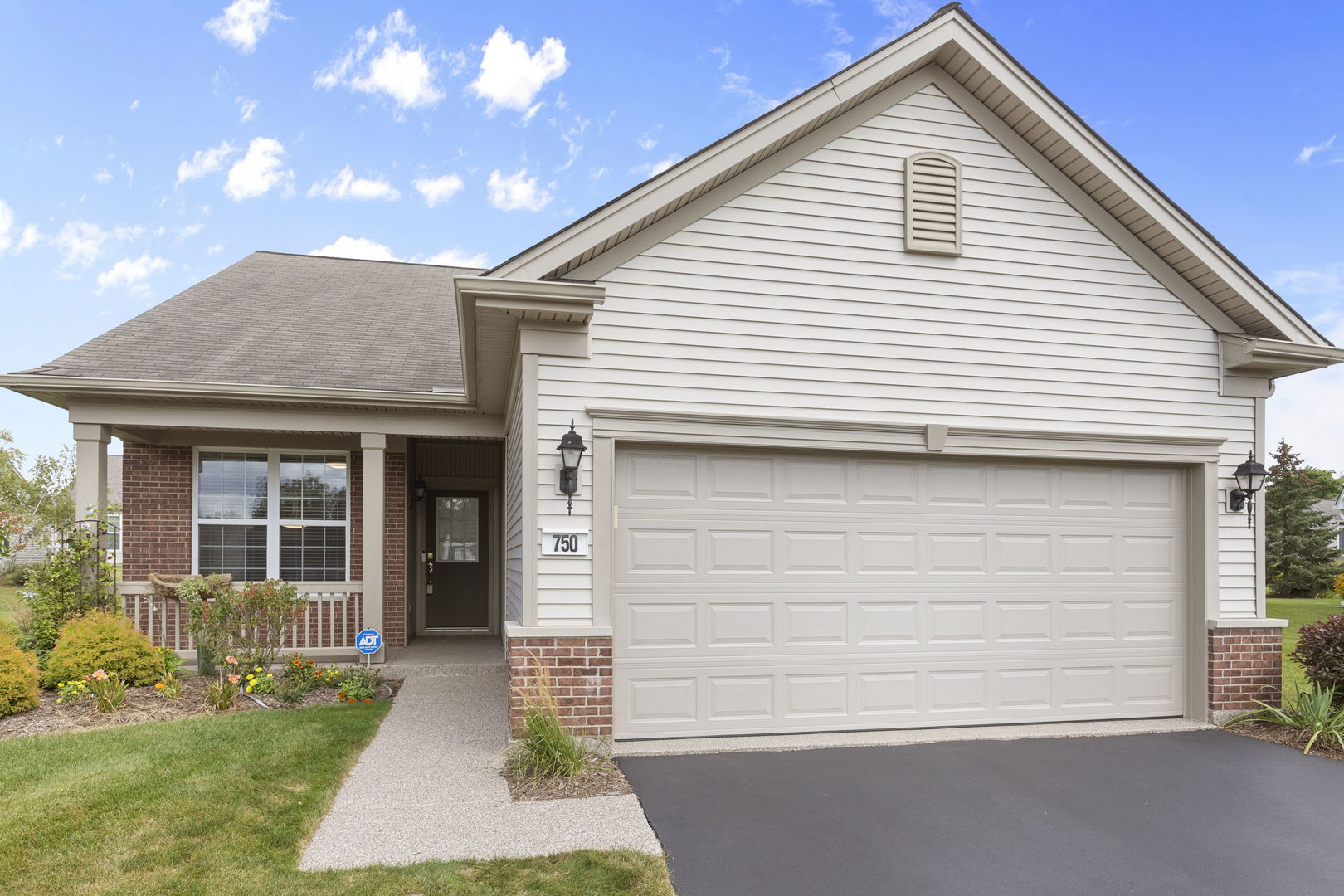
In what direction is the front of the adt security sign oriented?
toward the camera

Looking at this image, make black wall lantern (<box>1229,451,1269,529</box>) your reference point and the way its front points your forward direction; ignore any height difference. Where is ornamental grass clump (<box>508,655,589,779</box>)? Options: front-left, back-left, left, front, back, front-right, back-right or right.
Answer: right

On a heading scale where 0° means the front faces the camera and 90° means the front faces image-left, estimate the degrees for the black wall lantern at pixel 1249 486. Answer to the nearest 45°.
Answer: approximately 315°

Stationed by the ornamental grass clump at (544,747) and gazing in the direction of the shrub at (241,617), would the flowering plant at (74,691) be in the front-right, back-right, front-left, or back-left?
front-left

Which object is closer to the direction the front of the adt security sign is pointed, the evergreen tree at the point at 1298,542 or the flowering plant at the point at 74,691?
the flowering plant

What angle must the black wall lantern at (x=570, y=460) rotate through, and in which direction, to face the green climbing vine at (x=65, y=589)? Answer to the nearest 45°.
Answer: approximately 135° to its right

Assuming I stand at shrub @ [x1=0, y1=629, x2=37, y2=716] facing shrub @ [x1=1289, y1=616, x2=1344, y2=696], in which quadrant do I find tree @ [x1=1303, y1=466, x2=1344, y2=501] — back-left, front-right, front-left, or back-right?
front-left

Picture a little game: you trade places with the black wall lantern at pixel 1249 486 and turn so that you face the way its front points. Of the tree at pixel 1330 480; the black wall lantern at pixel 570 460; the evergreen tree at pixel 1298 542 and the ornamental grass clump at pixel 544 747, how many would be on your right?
2

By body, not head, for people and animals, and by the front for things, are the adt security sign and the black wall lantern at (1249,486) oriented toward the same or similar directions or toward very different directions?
same or similar directions

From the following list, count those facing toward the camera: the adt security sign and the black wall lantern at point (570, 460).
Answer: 2
